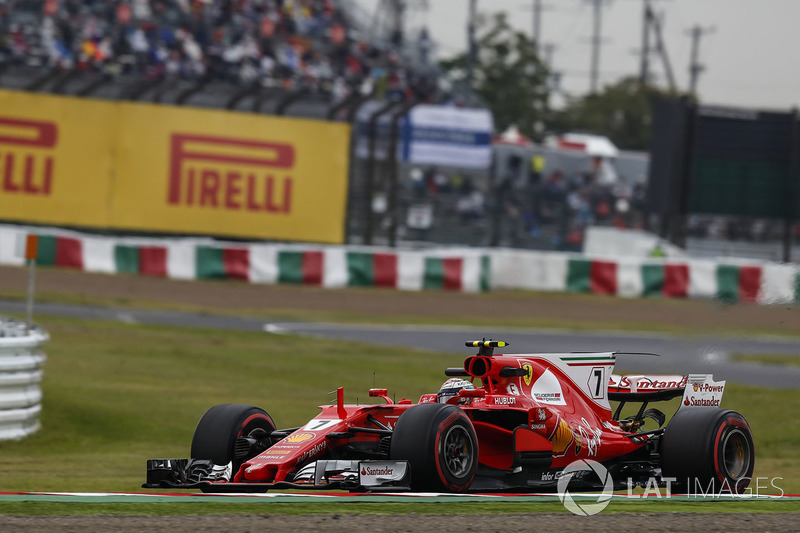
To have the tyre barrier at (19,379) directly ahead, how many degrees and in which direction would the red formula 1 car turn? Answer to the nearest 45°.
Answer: approximately 90° to its right

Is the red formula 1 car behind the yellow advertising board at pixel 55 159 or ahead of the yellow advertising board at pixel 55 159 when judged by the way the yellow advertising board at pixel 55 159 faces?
ahead

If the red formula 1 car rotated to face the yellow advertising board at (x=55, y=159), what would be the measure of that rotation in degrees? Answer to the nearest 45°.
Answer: approximately 90° to its right

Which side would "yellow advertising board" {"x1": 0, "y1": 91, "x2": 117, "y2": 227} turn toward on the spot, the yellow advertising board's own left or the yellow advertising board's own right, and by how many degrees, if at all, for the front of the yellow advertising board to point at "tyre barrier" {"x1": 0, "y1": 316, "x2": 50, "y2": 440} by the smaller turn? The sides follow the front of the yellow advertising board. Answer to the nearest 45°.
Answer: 0° — it already faces it

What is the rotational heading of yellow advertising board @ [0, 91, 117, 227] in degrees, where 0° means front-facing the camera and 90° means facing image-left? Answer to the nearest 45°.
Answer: approximately 0°

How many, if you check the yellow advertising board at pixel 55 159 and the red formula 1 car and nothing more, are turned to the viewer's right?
0

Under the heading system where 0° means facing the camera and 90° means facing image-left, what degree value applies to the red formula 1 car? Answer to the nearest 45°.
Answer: approximately 45°
